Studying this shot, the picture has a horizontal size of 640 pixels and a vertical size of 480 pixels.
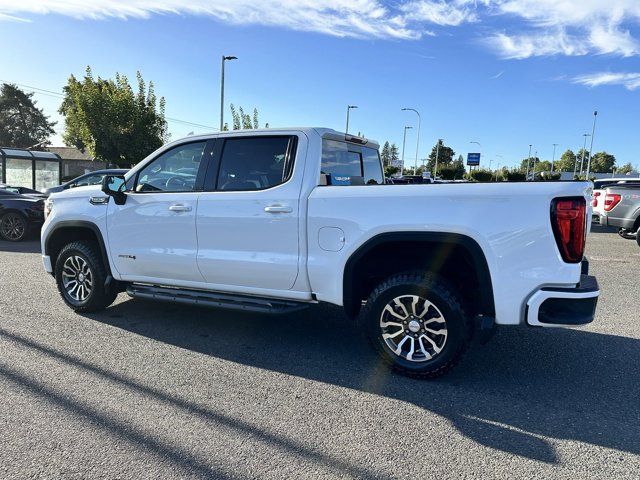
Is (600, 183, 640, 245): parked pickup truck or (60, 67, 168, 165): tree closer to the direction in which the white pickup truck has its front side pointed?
the tree

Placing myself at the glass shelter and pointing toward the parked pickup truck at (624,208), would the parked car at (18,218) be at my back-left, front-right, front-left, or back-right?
front-right

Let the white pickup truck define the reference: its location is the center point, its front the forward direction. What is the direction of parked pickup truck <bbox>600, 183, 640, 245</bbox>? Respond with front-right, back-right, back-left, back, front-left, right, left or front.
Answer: right

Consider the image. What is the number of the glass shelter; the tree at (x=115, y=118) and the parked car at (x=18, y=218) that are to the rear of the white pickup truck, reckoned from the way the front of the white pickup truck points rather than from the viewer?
0

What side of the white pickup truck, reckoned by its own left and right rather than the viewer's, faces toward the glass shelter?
front

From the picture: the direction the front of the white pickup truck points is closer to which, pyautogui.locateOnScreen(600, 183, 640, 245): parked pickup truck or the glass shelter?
the glass shelter

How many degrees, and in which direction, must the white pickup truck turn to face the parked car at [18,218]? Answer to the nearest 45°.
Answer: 0° — it already faces it

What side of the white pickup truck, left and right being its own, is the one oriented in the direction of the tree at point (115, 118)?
front

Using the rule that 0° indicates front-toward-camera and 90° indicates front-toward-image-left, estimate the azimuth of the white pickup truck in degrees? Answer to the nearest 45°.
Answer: approximately 135°
